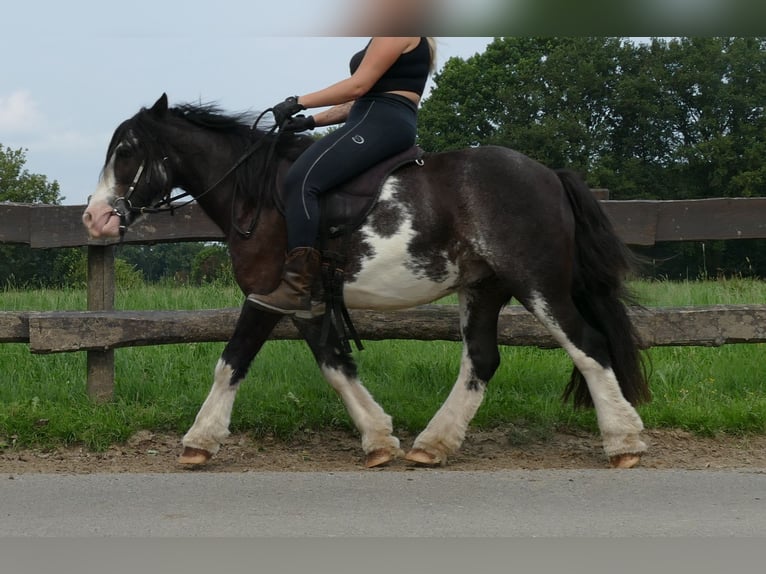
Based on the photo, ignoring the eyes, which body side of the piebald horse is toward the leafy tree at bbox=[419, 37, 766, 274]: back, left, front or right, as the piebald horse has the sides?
right

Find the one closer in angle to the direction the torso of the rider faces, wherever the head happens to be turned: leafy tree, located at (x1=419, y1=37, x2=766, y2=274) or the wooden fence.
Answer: the wooden fence

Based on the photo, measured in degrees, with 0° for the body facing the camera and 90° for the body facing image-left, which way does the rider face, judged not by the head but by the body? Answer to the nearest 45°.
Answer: approximately 90°

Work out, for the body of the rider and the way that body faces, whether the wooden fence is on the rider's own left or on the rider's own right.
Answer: on the rider's own right

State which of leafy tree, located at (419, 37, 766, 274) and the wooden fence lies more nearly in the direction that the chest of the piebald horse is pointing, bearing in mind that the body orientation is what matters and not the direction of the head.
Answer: the wooden fence

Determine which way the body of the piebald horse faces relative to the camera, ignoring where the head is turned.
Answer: to the viewer's left
